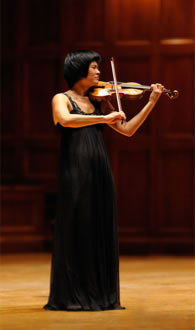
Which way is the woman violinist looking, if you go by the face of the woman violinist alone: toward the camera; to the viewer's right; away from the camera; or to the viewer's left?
to the viewer's right
